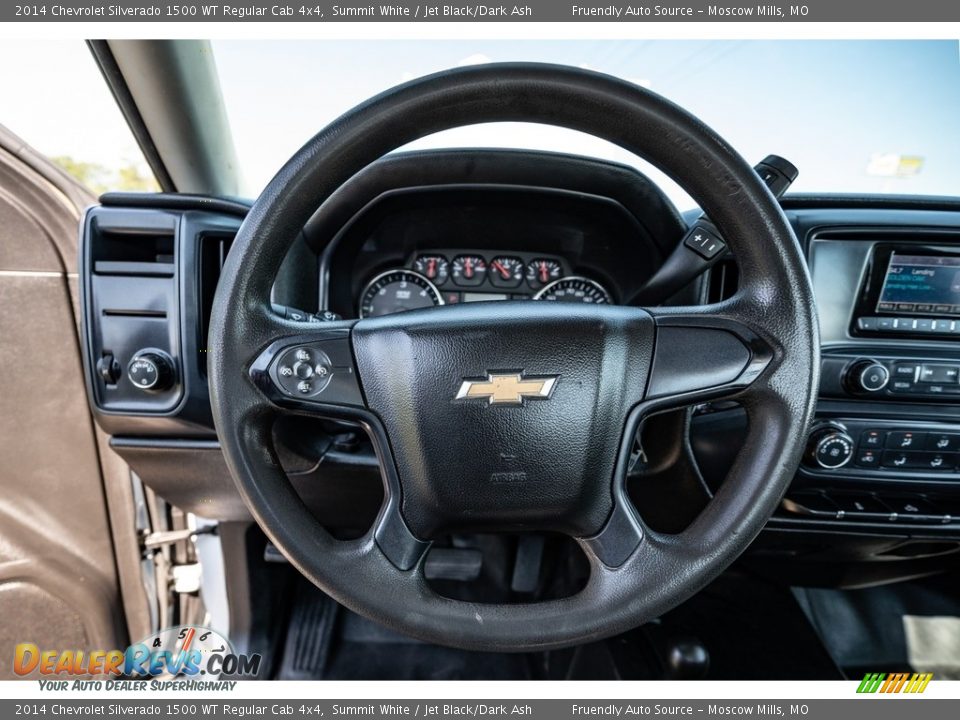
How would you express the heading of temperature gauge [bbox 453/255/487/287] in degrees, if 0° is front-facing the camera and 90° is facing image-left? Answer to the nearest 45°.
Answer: approximately 0°
